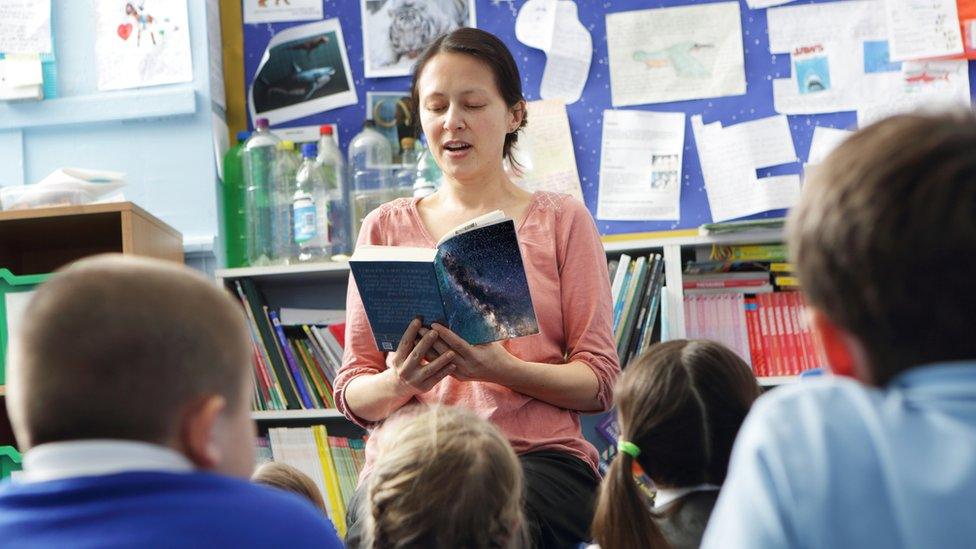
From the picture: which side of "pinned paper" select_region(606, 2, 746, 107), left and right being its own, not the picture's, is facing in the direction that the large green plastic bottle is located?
right

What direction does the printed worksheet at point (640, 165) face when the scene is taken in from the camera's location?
facing the viewer

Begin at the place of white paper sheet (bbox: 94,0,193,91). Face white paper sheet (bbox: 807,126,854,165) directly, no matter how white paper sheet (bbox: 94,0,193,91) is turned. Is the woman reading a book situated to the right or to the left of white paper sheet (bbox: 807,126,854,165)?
right

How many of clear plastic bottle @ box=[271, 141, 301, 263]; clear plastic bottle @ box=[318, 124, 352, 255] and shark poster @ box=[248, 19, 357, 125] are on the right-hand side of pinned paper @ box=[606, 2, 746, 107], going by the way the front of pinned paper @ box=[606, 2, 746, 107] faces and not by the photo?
3

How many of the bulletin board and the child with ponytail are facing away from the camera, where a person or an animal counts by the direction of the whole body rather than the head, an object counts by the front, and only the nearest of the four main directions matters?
1

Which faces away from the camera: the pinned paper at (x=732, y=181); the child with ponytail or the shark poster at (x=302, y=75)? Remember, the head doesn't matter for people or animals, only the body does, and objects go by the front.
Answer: the child with ponytail

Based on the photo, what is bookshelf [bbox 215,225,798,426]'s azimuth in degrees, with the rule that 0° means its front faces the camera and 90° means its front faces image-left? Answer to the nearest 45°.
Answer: approximately 0°

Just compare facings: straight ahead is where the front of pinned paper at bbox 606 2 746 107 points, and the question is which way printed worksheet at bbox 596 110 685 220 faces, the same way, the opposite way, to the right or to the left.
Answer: the same way

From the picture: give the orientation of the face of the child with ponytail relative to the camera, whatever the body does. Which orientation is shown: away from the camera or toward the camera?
away from the camera

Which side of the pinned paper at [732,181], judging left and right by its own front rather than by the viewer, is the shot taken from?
front

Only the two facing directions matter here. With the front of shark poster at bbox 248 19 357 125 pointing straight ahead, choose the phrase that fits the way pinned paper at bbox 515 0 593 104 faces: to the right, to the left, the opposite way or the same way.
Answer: the same way

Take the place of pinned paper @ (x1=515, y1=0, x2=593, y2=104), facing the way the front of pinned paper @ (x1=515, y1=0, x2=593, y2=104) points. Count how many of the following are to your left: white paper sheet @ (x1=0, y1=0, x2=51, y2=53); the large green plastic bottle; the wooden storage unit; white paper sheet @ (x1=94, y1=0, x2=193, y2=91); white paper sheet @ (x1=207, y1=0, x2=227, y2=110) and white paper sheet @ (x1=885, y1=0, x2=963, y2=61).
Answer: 1

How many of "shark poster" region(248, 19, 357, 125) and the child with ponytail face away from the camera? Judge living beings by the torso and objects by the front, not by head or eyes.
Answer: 1

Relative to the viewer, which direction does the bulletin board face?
toward the camera

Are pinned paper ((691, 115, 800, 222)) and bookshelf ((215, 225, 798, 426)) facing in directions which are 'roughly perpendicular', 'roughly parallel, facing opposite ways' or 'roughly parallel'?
roughly parallel

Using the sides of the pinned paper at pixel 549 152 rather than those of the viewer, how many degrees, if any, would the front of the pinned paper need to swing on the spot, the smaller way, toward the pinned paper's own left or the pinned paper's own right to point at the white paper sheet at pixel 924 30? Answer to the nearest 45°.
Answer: approximately 90° to the pinned paper's own left

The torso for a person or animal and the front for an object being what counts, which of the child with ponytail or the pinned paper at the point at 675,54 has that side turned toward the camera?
the pinned paper

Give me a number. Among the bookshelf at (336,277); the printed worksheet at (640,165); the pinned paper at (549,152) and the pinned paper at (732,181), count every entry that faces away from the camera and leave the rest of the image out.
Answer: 0

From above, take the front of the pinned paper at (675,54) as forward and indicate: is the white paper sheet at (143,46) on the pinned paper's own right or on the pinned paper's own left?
on the pinned paper's own right
